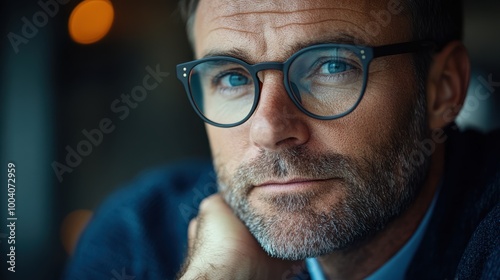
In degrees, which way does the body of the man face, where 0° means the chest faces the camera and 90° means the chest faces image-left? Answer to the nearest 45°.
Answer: approximately 45°

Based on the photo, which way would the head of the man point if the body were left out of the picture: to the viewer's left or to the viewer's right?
to the viewer's left
